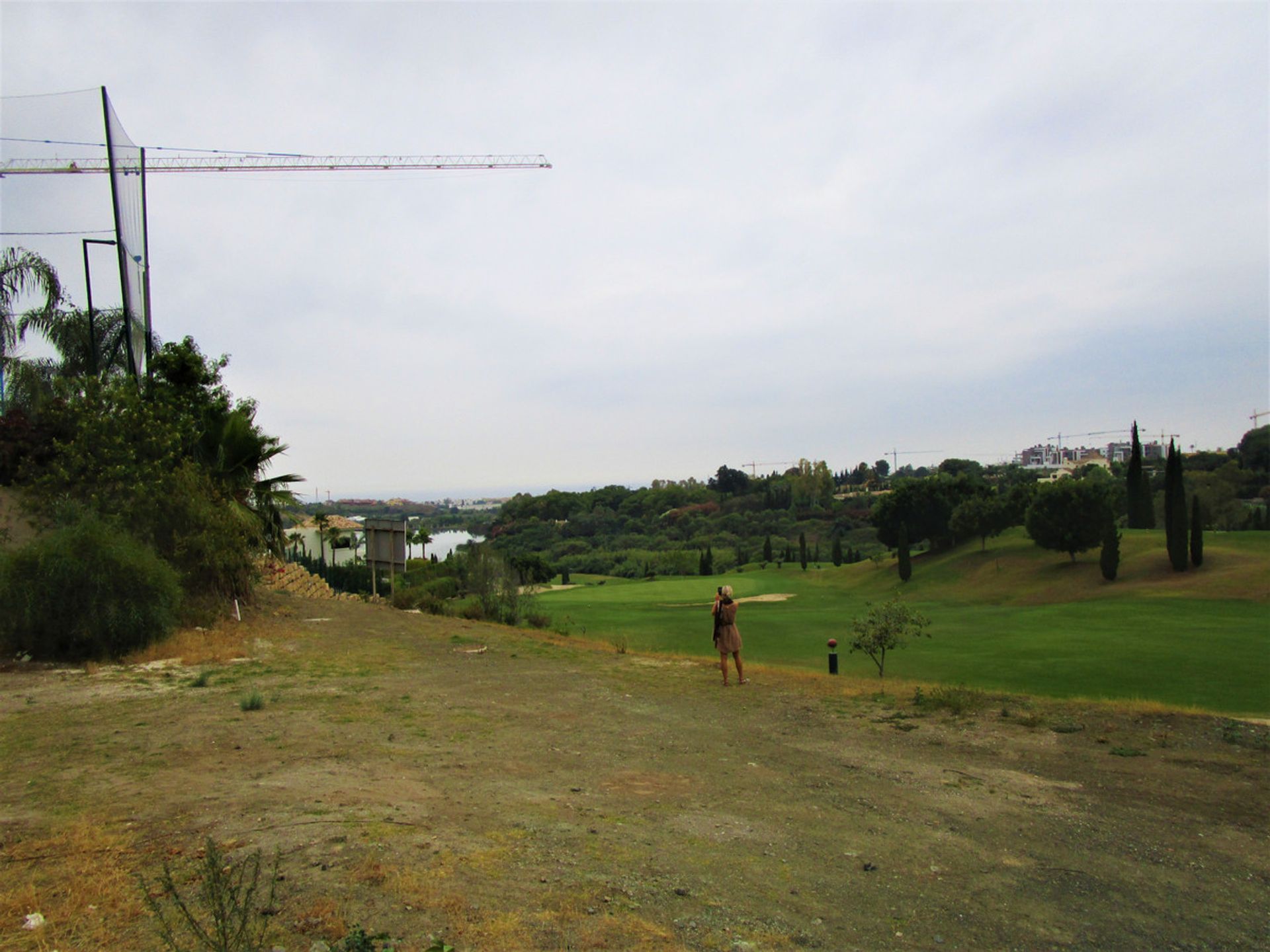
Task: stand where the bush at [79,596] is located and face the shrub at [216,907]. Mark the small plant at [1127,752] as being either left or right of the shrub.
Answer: left

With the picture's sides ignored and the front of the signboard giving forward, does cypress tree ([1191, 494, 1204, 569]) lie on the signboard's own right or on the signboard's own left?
on the signboard's own right

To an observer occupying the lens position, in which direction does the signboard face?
facing away from the viewer

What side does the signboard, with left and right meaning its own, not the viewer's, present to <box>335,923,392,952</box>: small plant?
back

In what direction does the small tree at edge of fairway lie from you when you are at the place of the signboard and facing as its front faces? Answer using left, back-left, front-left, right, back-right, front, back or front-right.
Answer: back-right

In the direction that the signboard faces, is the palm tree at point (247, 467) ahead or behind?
behind

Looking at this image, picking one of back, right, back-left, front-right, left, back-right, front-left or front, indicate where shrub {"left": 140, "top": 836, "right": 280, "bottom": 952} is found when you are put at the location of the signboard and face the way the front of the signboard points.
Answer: back
